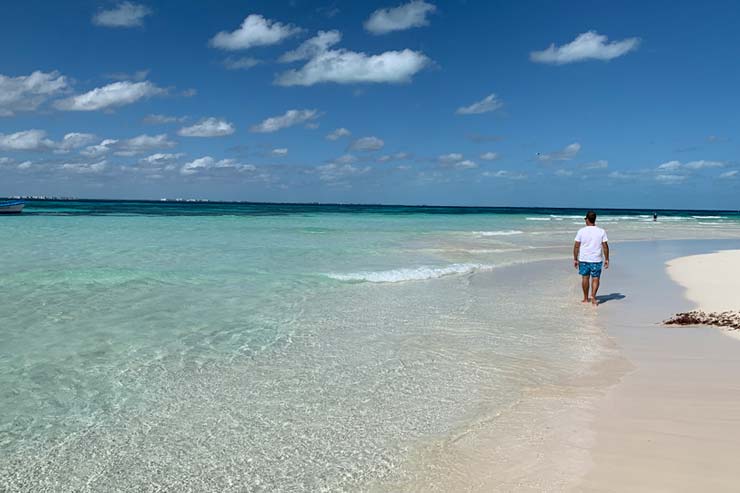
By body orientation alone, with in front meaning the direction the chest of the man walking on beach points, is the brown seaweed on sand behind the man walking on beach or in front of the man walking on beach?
behind

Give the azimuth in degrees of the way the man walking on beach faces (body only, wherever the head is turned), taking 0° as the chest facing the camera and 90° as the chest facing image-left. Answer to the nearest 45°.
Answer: approximately 180°
